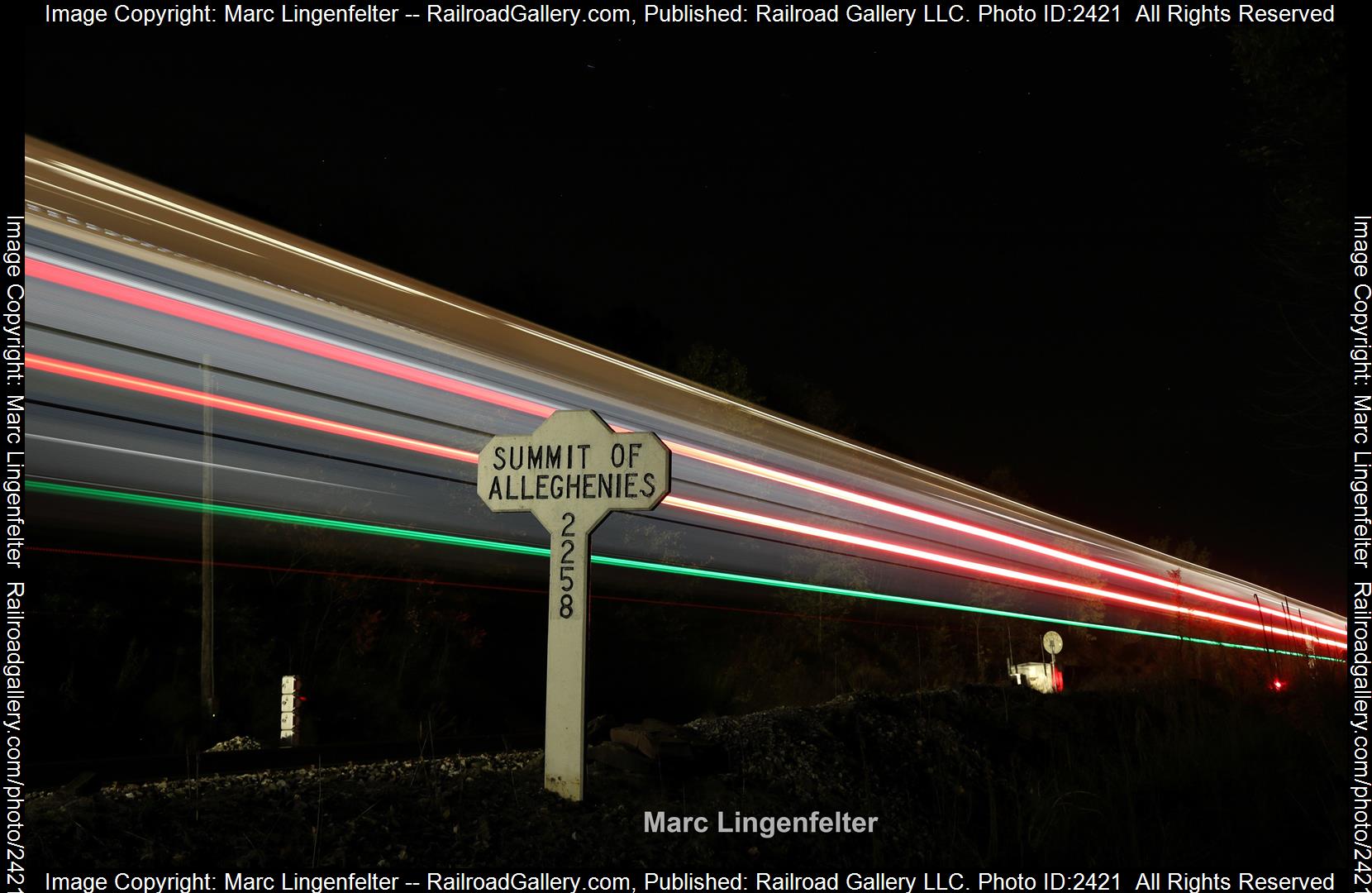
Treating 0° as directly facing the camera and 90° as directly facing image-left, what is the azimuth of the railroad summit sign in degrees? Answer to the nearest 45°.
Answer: approximately 0°
